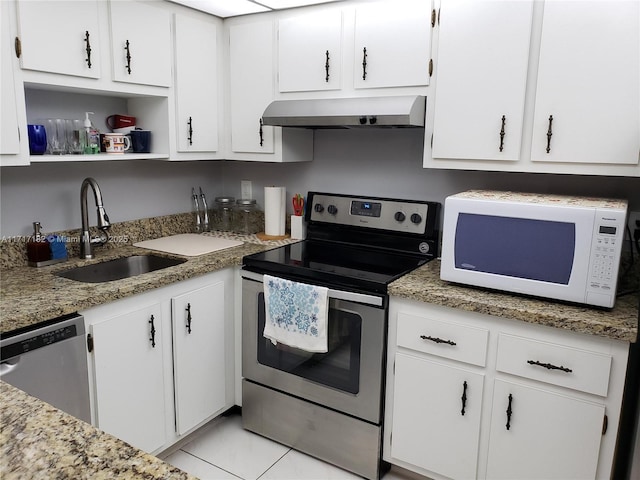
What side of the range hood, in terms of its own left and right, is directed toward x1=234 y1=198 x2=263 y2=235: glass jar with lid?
right

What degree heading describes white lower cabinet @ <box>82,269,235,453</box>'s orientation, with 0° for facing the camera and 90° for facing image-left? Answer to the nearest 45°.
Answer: approximately 315°

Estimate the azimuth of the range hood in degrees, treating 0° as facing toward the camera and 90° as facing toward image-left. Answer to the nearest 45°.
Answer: approximately 45°

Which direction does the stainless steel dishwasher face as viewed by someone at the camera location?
facing the viewer and to the right of the viewer

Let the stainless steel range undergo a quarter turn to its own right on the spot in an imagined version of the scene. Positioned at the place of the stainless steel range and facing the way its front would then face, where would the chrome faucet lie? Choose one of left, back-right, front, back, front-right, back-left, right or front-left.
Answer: front-left
